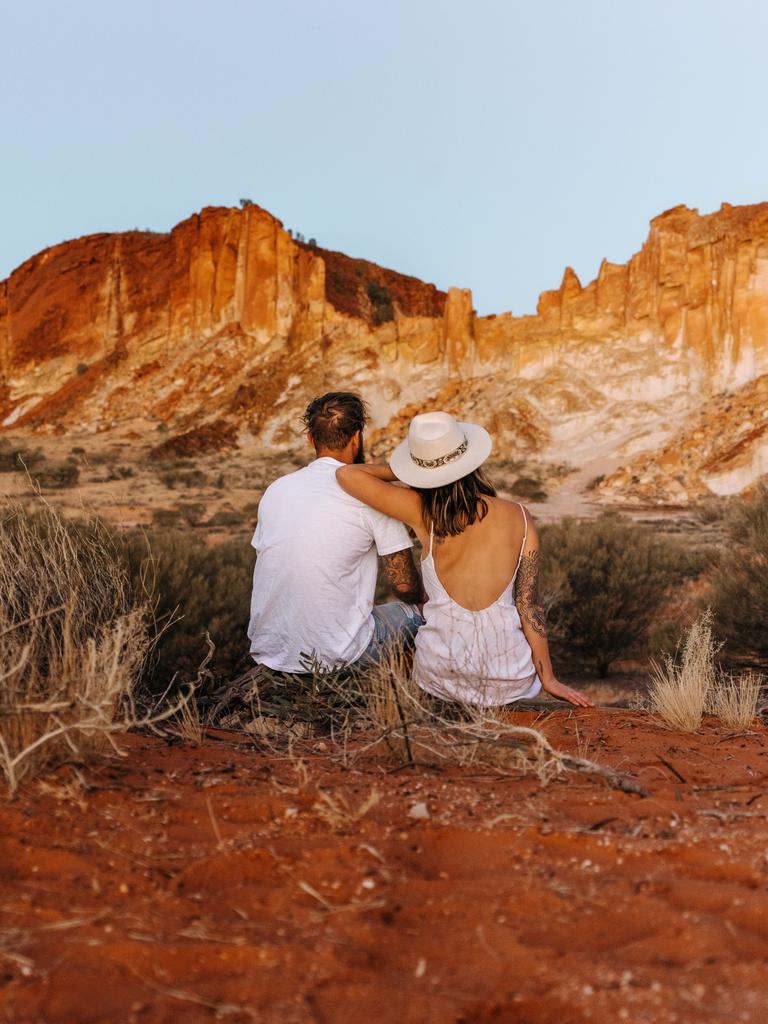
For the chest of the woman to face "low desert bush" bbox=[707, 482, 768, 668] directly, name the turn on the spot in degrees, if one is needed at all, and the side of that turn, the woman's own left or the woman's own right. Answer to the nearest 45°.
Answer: approximately 45° to the woman's own right

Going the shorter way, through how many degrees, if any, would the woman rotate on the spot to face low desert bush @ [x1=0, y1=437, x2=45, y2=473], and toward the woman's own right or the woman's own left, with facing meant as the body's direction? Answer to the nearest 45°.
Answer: approximately 45° to the woman's own left

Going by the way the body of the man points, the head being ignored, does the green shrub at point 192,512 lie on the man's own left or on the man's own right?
on the man's own left

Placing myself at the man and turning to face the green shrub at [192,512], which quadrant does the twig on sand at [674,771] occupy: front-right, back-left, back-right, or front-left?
back-right

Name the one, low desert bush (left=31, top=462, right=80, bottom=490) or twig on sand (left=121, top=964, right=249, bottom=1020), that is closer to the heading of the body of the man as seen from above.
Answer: the low desert bush

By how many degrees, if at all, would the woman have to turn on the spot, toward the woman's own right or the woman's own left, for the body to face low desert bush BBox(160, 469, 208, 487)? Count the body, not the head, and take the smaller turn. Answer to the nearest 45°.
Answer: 0° — they already face it

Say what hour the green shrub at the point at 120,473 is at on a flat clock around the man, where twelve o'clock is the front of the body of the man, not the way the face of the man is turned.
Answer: The green shrub is roughly at 10 o'clock from the man.

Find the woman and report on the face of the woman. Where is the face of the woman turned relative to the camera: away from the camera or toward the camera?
away from the camera

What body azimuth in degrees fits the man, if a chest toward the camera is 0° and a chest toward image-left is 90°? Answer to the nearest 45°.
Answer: approximately 225°

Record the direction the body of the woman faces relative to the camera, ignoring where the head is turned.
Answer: away from the camera

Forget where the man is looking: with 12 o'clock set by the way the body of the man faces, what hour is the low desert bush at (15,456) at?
The low desert bush is roughly at 10 o'clock from the man.

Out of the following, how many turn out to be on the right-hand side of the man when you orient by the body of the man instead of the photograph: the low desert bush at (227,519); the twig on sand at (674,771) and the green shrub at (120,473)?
1
